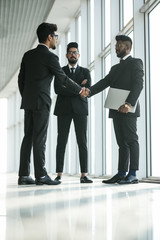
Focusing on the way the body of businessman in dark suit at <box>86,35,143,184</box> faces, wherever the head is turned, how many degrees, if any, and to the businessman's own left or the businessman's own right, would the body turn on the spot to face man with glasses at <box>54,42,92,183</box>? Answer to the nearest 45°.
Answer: approximately 45° to the businessman's own right

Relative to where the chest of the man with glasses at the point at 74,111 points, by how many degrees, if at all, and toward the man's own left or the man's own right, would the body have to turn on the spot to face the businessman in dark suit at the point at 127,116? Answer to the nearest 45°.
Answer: approximately 45° to the man's own left

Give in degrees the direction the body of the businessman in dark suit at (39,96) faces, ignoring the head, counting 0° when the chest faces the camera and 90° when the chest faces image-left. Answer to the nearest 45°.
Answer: approximately 225°

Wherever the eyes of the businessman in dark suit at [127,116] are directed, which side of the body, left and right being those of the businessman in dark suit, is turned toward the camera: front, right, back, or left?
left

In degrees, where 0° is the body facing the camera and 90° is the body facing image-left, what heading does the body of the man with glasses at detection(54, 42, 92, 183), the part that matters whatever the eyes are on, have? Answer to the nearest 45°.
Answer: approximately 0°

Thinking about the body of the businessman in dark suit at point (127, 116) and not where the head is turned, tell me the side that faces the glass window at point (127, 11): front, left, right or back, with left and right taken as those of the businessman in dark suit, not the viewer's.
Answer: right

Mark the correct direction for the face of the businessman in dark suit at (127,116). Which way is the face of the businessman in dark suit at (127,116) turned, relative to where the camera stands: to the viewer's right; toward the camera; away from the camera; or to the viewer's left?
to the viewer's left

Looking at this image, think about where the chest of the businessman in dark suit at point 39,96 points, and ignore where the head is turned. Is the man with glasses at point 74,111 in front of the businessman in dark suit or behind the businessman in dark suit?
in front

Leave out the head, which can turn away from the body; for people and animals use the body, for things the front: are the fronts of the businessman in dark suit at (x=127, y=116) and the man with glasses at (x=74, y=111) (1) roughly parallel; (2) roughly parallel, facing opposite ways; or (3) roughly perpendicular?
roughly perpendicular
